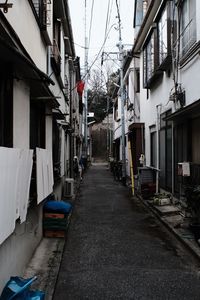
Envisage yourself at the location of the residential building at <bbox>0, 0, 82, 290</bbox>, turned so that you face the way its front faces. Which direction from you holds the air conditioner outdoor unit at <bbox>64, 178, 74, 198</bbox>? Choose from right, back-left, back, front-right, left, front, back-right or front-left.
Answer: left

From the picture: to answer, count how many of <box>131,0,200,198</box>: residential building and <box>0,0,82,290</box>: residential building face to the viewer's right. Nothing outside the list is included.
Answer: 1

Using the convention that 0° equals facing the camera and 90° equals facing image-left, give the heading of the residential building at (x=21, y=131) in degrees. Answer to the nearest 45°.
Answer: approximately 270°

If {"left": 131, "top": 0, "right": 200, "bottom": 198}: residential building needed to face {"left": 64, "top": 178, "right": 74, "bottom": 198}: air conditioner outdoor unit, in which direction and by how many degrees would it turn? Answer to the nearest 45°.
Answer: approximately 45° to its right

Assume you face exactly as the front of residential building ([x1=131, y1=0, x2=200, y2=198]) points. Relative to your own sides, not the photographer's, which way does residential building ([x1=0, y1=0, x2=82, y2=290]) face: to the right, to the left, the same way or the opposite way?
the opposite way

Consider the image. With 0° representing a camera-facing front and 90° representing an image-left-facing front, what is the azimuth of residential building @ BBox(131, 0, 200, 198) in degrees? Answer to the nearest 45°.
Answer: approximately 90°
